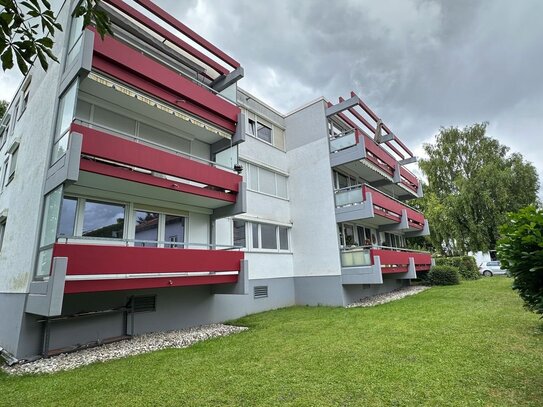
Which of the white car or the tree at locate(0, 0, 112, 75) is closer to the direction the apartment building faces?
the tree

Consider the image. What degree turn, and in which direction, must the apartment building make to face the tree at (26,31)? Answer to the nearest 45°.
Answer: approximately 45° to its right

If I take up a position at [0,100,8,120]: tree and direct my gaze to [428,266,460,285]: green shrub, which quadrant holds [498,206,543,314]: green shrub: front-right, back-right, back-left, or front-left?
front-right

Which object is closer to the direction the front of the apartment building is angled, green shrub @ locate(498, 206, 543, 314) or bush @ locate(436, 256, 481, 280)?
the green shrub

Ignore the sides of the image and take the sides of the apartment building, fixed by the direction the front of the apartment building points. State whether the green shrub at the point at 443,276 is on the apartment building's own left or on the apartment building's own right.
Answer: on the apartment building's own left

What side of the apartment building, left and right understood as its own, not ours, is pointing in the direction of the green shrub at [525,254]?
front

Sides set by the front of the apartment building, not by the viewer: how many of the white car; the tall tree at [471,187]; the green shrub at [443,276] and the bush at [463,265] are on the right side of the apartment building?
0

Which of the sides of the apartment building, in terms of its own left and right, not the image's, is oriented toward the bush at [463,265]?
left

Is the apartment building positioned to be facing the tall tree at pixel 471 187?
no

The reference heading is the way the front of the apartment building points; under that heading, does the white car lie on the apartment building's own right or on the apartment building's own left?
on the apartment building's own left

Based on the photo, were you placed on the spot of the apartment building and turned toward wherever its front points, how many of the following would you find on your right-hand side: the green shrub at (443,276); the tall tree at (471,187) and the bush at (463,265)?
0
